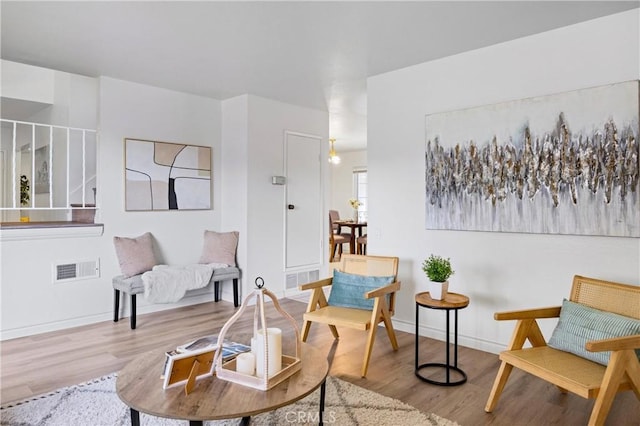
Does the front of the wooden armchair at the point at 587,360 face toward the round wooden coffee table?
yes

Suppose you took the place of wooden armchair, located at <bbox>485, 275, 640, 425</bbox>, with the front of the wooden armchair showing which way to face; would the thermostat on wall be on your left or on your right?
on your right

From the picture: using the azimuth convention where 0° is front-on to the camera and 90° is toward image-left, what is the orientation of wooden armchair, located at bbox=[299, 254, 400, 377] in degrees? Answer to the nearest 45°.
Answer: approximately 45°

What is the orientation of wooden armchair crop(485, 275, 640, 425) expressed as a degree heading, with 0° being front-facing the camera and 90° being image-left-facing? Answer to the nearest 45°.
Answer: approximately 45°

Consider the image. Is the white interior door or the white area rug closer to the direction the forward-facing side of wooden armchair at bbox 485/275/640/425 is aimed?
the white area rug

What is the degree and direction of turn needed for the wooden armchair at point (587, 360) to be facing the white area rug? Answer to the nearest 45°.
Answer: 0° — it already faces it

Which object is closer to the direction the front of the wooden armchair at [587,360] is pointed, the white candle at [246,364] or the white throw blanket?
the white candle

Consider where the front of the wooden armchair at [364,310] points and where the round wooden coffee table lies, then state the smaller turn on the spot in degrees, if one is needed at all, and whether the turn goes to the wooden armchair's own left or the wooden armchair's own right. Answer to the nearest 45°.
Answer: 0° — it already faces it
